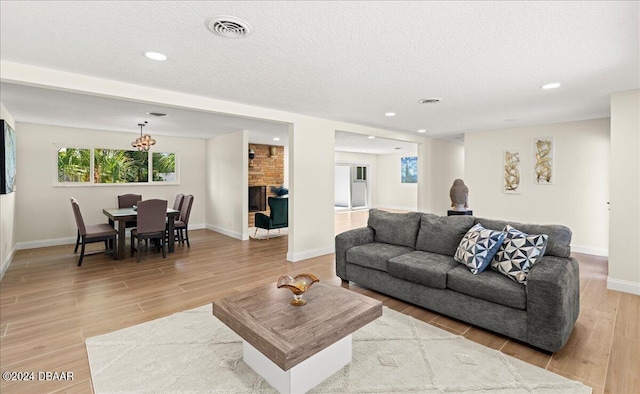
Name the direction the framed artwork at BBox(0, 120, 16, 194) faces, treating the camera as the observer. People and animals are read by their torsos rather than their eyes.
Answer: facing to the right of the viewer

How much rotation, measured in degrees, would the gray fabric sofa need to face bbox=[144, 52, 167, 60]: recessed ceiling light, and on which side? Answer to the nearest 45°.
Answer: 0° — it already faces it

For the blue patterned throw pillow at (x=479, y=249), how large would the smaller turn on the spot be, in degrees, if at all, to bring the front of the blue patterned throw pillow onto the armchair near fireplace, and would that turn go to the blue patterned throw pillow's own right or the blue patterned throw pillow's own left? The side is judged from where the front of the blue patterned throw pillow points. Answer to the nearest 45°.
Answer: approximately 90° to the blue patterned throw pillow's own right

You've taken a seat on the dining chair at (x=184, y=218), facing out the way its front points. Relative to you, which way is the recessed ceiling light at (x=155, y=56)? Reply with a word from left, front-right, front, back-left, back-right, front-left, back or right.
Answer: left

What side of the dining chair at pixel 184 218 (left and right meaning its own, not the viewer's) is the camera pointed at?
left

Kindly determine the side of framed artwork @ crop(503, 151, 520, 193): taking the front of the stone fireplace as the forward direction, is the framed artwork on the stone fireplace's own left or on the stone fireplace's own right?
on the stone fireplace's own left

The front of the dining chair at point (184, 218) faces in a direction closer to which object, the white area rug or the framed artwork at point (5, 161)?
the framed artwork

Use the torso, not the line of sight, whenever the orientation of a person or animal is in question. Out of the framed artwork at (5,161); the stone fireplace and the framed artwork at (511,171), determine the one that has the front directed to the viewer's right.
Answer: the framed artwork at (5,161)

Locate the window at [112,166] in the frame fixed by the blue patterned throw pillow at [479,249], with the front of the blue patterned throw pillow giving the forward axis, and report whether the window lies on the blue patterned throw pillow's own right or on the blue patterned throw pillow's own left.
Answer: on the blue patterned throw pillow's own right

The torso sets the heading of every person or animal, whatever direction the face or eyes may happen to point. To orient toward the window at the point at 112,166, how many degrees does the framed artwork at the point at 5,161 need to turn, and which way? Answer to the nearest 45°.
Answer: approximately 45° to its left

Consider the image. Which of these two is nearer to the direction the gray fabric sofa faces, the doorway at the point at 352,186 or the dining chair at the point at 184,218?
the dining chair

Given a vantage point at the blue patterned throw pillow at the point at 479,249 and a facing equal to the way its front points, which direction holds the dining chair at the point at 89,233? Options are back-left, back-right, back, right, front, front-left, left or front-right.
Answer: front-right

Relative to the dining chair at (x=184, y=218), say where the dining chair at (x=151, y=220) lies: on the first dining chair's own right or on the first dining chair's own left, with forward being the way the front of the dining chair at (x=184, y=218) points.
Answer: on the first dining chair's own left

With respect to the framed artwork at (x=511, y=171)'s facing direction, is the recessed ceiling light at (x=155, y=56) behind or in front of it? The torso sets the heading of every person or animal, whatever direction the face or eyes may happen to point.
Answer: in front

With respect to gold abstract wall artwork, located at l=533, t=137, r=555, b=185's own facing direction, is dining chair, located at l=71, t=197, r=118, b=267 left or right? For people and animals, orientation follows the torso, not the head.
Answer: on its right

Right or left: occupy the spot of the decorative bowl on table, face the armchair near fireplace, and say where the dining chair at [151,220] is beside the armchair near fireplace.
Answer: left
